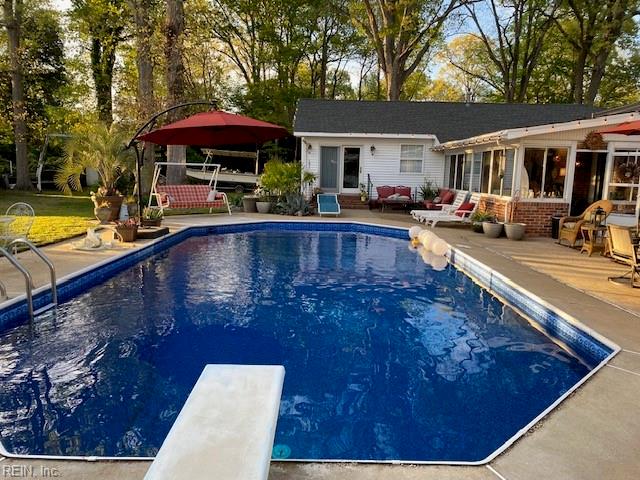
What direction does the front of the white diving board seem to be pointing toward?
away from the camera

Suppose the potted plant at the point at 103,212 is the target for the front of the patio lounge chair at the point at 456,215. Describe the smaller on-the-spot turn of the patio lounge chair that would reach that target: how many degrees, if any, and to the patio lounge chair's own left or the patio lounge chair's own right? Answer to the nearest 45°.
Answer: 0° — it already faces it

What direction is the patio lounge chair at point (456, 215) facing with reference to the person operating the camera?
facing to the left of the viewer

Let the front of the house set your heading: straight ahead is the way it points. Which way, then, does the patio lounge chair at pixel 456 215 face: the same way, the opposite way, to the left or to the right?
to the right

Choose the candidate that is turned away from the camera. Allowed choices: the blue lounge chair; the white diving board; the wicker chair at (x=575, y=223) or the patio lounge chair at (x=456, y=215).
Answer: the white diving board

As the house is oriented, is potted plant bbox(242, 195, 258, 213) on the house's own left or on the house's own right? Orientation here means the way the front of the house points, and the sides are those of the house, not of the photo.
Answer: on the house's own right

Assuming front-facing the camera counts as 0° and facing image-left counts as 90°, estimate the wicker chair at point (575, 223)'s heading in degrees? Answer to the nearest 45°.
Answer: approximately 45°

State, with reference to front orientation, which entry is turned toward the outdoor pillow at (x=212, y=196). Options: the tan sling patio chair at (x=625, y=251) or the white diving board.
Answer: the white diving board

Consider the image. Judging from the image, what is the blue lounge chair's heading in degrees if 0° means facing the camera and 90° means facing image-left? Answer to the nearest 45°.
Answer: approximately 0°

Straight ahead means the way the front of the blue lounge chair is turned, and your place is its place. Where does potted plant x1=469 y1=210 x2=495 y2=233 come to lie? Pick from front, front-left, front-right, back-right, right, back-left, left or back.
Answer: front-left
